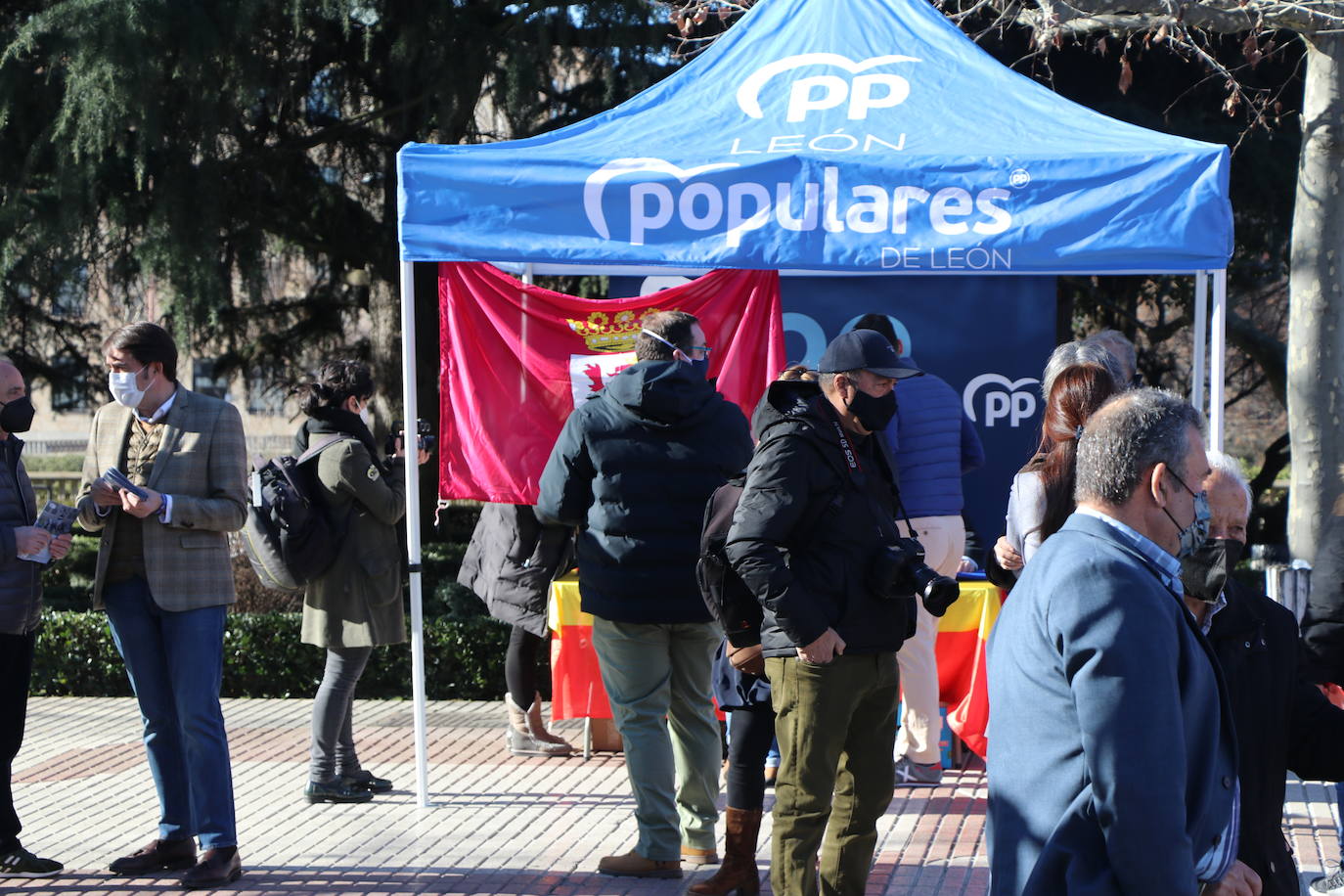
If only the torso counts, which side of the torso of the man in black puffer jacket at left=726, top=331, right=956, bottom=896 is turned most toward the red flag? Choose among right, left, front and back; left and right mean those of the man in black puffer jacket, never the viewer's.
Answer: back

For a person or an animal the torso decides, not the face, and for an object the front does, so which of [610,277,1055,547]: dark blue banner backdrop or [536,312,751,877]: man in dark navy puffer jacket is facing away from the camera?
the man in dark navy puffer jacket

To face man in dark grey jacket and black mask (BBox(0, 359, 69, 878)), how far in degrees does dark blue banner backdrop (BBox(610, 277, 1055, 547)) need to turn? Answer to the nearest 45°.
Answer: approximately 45° to its right

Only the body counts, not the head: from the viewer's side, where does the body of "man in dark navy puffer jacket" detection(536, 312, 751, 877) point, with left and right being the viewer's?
facing away from the viewer

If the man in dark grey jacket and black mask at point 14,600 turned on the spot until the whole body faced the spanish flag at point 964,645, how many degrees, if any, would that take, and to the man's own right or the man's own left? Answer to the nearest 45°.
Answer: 0° — they already face it

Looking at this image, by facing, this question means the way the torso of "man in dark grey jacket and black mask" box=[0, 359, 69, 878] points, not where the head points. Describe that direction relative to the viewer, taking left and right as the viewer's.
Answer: facing to the right of the viewer

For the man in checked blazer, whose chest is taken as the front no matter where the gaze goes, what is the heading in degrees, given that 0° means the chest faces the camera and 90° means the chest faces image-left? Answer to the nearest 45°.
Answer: approximately 45°

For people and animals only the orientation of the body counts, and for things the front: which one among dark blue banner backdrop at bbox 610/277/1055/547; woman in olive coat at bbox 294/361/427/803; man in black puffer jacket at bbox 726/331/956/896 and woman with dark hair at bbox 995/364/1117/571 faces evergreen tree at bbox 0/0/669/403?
the woman with dark hair
